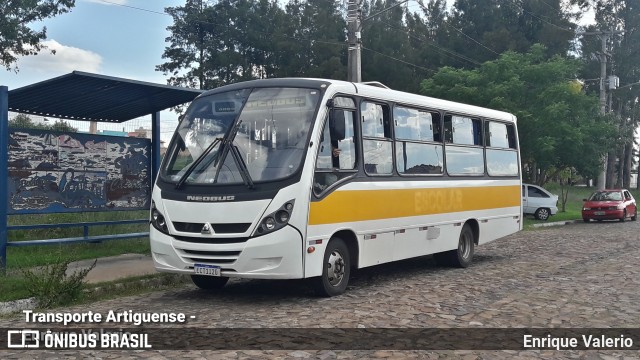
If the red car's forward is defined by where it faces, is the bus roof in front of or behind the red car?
in front

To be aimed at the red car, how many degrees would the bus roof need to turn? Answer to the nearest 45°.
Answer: approximately 180°

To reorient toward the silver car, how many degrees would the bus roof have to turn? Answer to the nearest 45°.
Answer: approximately 135° to its right

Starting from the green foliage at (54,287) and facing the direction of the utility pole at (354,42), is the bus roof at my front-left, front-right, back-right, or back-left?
front-right

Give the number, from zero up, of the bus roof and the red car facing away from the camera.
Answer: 0

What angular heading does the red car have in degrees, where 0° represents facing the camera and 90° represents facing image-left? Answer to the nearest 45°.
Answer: approximately 45°

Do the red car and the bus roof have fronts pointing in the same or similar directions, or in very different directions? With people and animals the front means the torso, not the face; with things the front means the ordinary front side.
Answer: same or similar directions

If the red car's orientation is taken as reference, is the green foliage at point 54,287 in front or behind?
in front

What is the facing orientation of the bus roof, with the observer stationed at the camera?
facing the viewer and to the left of the viewer

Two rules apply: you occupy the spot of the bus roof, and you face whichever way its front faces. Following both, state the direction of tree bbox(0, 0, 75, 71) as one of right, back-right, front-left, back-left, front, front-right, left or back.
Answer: right

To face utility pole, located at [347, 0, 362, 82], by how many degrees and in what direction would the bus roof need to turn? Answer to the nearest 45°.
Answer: approximately 135° to its right

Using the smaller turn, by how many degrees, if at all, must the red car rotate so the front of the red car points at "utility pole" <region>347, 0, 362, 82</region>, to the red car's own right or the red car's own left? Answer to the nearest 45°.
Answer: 0° — it already faces it

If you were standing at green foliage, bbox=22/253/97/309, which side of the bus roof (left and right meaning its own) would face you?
front
